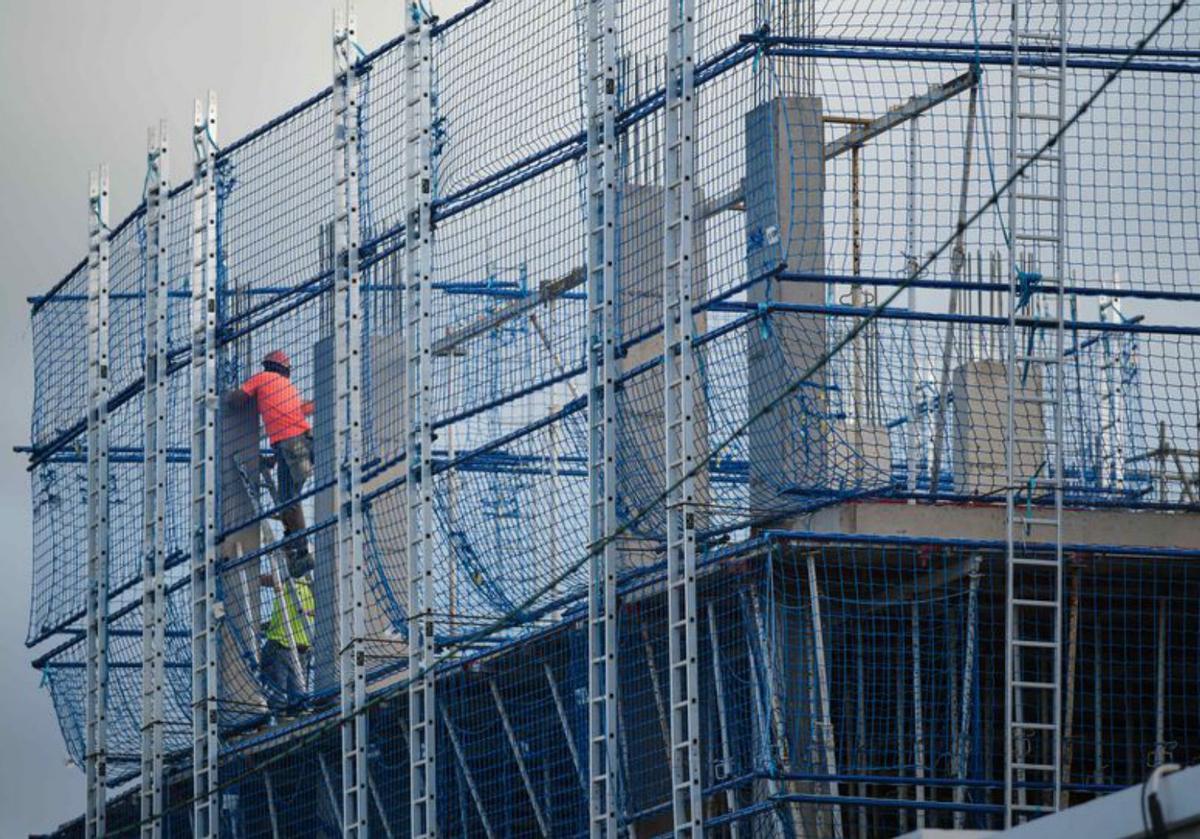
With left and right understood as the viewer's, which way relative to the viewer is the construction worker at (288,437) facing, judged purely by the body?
facing away from the viewer and to the left of the viewer

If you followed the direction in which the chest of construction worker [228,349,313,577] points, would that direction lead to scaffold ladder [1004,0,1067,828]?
no

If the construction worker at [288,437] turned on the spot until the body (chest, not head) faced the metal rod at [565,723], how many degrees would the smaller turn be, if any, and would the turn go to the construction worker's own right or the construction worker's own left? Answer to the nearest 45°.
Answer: approximately 180°

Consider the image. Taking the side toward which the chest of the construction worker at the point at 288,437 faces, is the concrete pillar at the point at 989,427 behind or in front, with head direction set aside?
behind

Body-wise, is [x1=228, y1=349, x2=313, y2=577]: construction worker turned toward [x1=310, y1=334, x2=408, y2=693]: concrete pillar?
no

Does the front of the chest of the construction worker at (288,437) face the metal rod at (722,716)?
no
